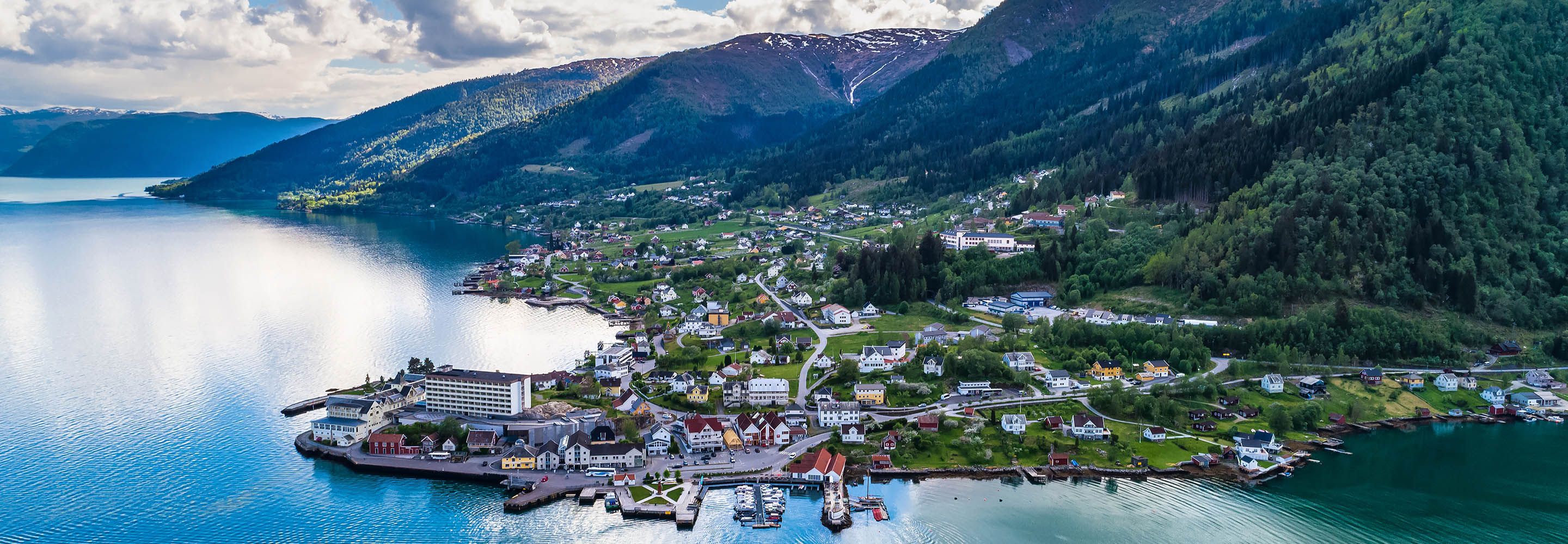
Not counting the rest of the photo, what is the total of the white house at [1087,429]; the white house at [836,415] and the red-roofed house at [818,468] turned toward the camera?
3

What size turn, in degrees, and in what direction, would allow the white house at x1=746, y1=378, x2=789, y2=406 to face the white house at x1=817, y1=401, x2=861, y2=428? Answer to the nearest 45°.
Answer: approximately 45° to its left

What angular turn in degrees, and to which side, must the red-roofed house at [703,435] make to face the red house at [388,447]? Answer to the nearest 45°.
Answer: approximately 90° to its right

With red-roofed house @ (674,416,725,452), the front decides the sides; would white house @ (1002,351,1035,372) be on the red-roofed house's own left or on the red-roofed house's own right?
on the red-roofed house's own left

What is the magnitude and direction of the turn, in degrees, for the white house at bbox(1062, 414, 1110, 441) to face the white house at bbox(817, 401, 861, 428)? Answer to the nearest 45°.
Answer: approximately 90° to its right

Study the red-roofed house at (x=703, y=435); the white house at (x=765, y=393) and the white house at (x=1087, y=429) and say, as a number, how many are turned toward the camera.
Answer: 3

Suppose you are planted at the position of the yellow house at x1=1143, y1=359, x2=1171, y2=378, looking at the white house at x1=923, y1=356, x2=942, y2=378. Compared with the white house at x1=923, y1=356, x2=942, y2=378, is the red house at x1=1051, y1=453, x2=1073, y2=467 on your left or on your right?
left

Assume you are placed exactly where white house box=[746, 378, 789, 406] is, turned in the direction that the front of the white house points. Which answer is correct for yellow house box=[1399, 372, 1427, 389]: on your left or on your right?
on your left

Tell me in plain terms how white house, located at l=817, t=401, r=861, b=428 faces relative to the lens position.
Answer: facing the viewer

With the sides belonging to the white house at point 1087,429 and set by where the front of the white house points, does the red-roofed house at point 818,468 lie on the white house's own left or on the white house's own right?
on the white house's own right

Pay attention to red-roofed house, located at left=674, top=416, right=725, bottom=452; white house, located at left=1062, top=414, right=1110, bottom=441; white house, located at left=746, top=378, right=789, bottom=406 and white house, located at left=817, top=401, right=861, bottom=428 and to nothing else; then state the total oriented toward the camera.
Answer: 4

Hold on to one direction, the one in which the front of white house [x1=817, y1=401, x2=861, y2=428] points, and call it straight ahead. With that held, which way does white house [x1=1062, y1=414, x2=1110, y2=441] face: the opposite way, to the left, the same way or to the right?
the same way

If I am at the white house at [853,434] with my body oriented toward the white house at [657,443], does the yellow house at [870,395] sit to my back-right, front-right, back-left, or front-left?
back-right

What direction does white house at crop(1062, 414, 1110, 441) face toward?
toward the camera

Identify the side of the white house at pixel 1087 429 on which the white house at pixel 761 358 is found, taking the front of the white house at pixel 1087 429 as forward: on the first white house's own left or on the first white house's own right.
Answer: on the first white house's own right

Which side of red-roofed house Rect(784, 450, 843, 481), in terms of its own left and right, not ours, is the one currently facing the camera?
front
